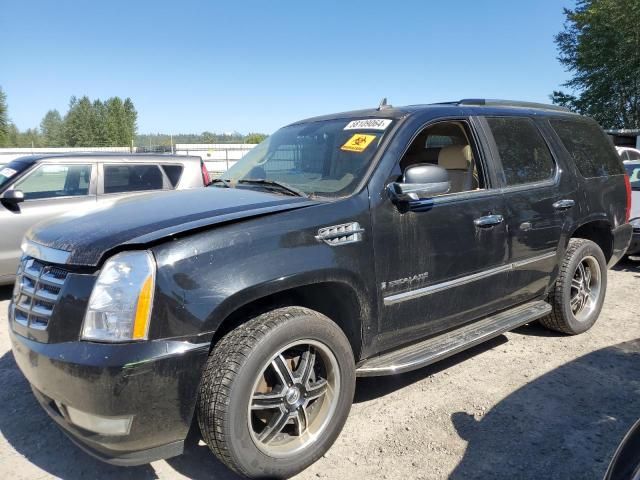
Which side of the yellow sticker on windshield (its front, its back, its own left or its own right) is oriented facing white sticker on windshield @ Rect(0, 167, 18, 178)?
right

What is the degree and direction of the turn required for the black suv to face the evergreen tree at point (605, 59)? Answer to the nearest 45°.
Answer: approximately 180°

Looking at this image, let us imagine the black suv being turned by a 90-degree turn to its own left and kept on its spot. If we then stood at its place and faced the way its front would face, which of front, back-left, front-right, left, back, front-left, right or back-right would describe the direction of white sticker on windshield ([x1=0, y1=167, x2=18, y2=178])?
back

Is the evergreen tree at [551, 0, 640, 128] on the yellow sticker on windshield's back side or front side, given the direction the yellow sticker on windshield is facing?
on the back side

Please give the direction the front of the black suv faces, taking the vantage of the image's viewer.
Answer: facing the viewer and to the left of the viewer

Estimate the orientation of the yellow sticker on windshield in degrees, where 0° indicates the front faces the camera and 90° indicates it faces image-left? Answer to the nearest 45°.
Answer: approximately 45°
